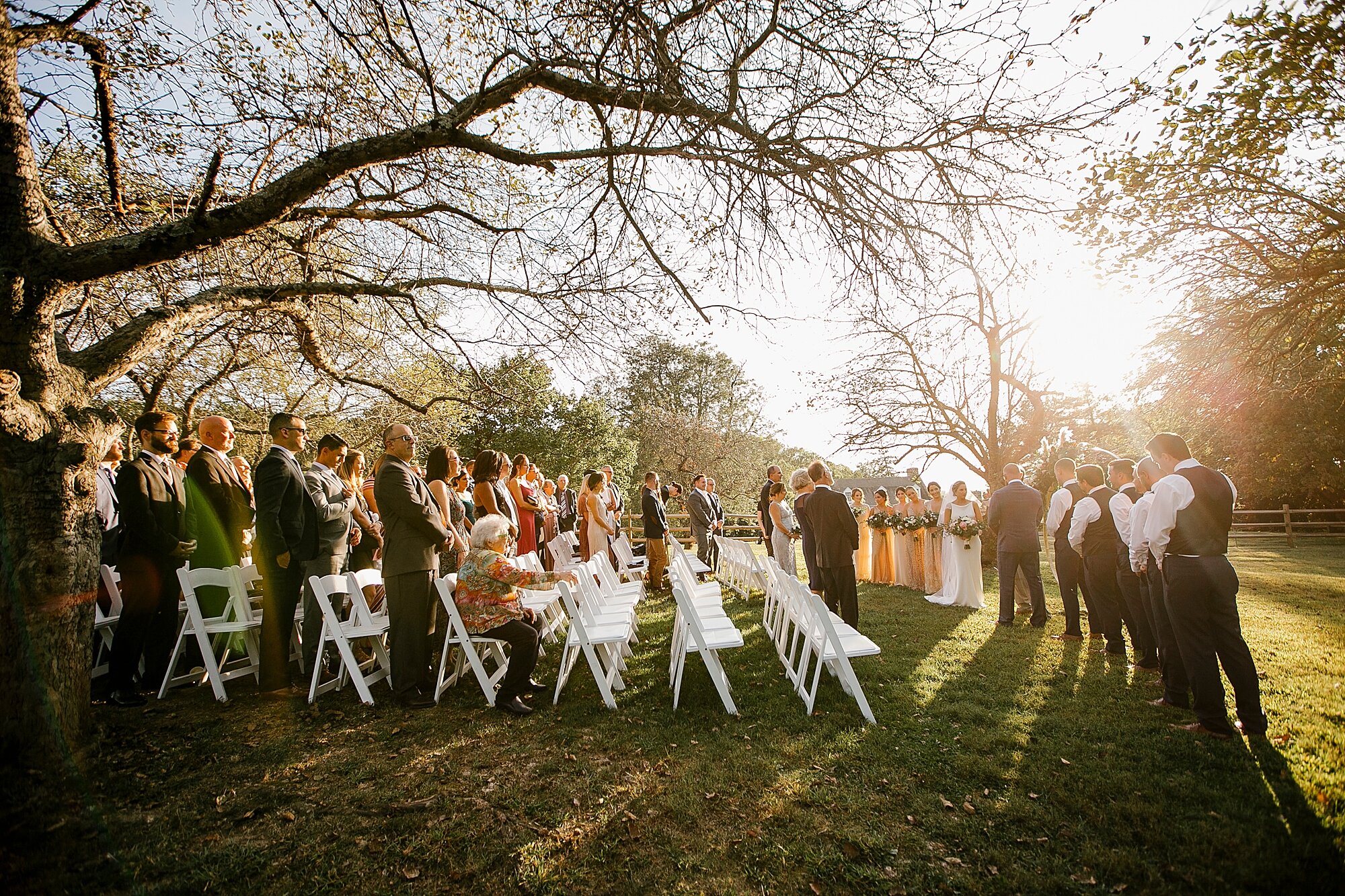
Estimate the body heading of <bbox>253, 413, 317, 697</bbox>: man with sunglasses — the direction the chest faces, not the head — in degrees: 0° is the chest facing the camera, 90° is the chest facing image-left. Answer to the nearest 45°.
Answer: approximately 270°

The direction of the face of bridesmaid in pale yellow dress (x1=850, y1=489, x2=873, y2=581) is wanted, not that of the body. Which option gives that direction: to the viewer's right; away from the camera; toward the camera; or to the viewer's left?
toward the camera

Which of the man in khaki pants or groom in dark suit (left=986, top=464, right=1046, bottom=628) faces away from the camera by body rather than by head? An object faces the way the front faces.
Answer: the groom in dark suit

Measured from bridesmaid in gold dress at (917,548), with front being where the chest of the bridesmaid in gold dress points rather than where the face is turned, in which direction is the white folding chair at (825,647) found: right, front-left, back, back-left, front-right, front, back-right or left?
front

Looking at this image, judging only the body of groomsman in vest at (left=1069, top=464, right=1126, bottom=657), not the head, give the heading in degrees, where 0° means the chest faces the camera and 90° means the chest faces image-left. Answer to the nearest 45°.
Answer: approximately 135°

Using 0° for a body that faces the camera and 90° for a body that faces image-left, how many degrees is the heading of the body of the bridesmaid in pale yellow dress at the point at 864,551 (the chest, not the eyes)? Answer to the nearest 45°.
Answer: approximately 315°

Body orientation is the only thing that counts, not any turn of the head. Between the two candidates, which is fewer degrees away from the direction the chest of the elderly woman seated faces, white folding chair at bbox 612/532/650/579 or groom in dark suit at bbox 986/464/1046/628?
the groom in dark suit

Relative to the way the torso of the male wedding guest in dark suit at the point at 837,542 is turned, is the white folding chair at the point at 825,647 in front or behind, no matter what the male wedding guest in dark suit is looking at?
behind

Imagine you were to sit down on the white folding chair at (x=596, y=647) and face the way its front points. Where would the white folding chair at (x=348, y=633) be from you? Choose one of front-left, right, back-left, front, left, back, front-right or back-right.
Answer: back

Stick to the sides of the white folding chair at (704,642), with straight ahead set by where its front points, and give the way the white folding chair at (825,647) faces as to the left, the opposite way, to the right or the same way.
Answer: the same way

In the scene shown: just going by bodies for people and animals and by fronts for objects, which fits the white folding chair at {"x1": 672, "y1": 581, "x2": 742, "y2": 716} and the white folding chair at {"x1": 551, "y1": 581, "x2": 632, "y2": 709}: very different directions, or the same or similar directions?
same or similar directions

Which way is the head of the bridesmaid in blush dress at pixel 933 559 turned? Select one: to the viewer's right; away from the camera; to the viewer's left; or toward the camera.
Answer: toward the camera

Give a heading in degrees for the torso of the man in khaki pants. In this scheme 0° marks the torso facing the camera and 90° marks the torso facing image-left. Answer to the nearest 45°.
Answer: approximately 270°

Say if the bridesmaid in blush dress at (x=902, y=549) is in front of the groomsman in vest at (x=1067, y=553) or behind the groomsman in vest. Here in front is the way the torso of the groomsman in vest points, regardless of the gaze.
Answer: in front

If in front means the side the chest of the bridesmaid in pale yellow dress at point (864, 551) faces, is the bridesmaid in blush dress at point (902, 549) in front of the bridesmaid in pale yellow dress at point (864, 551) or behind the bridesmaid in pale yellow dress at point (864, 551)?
in front

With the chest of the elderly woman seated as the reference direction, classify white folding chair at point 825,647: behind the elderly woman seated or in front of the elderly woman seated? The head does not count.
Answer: in front
